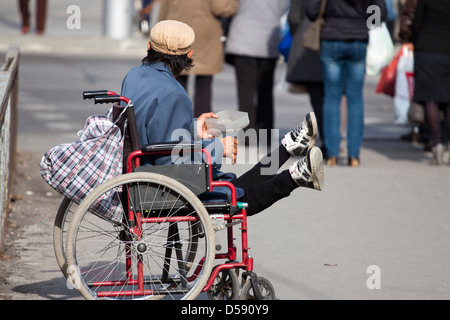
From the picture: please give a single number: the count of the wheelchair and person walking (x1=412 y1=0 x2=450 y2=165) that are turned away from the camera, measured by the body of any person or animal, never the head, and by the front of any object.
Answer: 1

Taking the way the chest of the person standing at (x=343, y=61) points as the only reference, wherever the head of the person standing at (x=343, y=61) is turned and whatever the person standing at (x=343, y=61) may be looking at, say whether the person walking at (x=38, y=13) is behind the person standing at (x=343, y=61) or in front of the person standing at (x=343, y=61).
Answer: in front

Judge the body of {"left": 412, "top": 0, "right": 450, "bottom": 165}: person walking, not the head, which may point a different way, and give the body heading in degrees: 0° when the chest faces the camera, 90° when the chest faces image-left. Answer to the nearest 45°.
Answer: approximately 180°

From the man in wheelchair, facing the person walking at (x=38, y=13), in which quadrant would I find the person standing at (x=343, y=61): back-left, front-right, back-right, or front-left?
front-right

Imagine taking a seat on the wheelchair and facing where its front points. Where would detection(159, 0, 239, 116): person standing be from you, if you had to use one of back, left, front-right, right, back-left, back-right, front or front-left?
left

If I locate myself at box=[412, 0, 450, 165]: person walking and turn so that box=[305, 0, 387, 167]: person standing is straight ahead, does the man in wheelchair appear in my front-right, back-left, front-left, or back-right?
front-left

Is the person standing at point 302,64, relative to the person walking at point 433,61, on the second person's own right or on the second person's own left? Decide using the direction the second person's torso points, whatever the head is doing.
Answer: on the second person's own left

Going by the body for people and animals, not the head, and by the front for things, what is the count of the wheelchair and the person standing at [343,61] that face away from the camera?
1

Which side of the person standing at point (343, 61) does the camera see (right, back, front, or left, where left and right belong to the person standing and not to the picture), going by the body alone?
back

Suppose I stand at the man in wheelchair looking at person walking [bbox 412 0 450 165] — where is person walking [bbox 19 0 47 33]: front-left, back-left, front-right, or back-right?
front-left

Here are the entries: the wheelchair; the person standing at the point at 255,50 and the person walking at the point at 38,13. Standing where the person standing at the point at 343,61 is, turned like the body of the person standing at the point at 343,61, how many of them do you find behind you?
1

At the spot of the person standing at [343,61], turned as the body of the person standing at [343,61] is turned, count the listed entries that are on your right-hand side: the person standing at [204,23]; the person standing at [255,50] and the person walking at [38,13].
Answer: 0

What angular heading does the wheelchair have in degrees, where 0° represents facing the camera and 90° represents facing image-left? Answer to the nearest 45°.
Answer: approximately 270°

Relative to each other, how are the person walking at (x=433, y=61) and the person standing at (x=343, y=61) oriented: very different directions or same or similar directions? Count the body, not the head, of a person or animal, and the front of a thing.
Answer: same or similar directions
